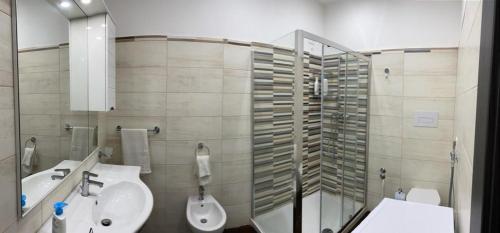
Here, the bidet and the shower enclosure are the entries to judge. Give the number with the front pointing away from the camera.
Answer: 0

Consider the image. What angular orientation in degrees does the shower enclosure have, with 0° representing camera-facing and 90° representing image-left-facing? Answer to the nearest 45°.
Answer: approximately 315°

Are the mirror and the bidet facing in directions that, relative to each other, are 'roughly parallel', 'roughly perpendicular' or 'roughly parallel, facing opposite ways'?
roughly perpendicular

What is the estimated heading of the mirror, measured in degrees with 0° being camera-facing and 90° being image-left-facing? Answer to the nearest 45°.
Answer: approximately 315°

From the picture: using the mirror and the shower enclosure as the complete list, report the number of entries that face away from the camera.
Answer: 0

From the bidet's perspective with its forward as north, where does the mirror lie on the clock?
The mirror is roughly at 1 o'clock from the bidet.

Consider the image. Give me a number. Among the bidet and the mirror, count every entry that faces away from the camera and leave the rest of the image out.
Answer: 0

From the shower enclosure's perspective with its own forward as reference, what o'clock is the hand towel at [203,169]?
The hand towel is roughly at 4 o'clock from the shower enclosure.

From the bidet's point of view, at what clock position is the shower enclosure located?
The shower enclosure is roughly at 9 o'clock from the bidet.

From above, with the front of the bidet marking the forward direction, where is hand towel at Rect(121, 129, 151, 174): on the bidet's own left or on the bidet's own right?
on the bidet's own right
